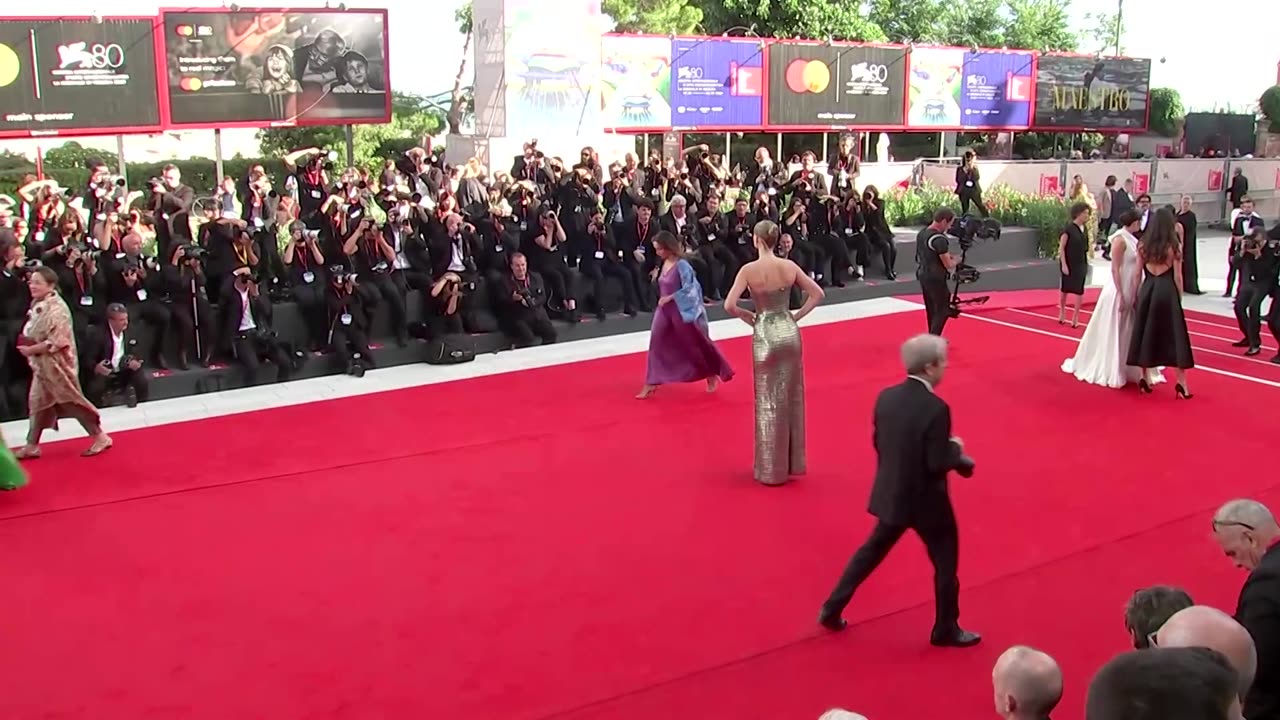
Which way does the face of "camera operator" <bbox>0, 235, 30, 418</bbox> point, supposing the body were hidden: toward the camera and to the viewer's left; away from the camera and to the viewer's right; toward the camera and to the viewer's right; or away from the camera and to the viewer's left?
toward the camera and to the viewer's right

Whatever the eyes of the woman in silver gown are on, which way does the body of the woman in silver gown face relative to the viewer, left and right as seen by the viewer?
facing away from the viewer

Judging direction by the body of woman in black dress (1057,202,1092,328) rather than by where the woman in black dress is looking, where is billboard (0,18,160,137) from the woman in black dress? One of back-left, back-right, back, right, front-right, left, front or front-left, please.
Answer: back-right

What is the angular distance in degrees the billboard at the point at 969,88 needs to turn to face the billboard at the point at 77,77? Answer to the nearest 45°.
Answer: approximately 45° to its right

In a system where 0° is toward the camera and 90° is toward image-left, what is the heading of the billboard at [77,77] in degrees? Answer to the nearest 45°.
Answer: approximately 0°

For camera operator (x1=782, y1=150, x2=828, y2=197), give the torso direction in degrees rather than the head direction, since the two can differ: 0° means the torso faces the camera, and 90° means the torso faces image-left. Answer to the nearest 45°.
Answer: approximately 0°

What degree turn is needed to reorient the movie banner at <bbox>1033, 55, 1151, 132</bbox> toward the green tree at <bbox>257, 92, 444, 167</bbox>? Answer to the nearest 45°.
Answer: approximately 45° to its right

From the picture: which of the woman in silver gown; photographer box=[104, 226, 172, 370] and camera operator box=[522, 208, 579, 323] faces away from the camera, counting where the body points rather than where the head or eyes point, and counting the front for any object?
the woman in silver gown
